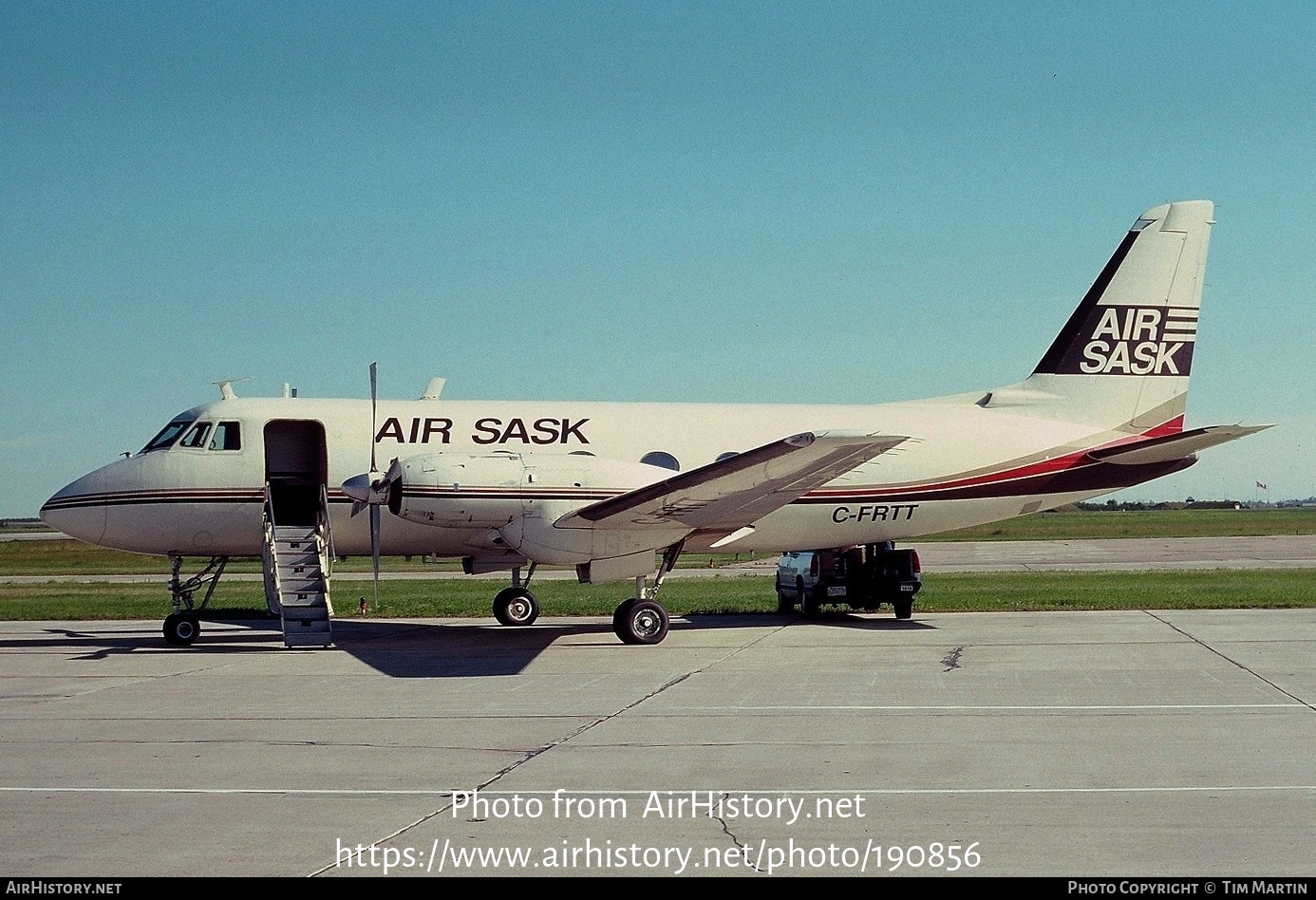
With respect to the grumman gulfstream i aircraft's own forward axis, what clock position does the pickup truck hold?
The pickup truck is roughly at 5 o'clock from the grumman gulfstream i aircraft.

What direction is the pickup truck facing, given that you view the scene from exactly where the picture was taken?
facing away from the viewer and to the left of the viewer

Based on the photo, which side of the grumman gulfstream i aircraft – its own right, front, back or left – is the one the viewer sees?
left

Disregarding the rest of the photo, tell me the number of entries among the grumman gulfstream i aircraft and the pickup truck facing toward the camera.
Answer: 0
